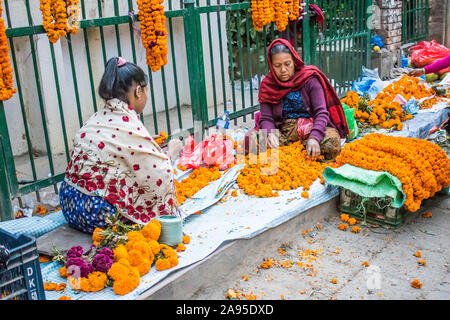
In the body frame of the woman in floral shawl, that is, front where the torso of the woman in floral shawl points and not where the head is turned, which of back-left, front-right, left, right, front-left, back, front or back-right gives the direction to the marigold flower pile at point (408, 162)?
front-right

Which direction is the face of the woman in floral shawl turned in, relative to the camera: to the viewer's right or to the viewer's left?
to the viewer's right

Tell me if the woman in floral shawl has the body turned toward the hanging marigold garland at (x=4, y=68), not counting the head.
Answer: no

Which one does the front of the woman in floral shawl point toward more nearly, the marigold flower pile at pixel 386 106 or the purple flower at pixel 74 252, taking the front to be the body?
the marigold flower pile

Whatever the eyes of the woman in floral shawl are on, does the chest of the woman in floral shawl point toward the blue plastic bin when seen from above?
no

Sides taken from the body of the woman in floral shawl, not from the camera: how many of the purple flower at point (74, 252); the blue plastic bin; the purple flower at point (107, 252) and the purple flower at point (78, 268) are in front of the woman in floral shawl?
0

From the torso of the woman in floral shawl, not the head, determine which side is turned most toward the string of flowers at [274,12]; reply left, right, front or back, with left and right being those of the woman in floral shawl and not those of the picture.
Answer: front

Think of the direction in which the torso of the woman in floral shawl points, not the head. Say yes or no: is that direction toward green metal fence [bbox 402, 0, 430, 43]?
yes

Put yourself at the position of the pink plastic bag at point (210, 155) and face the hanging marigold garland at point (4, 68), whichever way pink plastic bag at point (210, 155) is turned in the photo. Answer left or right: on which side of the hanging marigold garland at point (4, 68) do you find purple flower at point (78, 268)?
left

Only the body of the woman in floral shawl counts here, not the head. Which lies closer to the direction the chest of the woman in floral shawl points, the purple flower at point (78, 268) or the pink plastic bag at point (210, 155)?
the pink plastic bag

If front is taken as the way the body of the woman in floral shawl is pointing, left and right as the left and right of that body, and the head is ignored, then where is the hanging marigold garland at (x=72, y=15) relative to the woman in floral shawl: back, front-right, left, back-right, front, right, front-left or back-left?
front-left

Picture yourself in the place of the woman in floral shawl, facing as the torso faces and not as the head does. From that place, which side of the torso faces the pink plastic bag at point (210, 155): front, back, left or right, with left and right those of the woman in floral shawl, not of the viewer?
front

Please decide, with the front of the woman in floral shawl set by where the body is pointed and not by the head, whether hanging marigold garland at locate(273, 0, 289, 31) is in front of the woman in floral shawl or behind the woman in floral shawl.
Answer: in front

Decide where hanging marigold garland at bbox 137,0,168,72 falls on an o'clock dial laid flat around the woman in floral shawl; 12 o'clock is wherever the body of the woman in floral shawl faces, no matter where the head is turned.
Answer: The hanging marigold garland is roughly at 11 o'clock from the woman in floral shawl.

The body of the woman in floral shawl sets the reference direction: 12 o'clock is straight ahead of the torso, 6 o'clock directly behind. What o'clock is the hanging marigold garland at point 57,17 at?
The hanging marigold garland is roughly at 10 o'clock from the woman in floral shawl.

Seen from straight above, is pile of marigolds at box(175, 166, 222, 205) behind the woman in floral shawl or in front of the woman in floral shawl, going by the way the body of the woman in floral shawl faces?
in front

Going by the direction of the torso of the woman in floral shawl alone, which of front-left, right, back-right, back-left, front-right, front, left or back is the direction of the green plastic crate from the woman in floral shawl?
front-right

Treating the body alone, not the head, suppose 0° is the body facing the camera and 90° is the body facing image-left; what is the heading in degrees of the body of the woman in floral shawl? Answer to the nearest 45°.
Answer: approximately 225°

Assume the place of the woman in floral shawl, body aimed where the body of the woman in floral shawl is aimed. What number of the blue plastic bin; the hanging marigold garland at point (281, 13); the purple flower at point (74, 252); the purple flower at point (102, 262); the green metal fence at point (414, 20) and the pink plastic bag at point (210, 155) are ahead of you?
3
